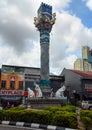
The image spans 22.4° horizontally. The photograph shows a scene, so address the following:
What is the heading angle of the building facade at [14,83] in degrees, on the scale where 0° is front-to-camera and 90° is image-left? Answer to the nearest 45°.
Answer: approximately 0°
